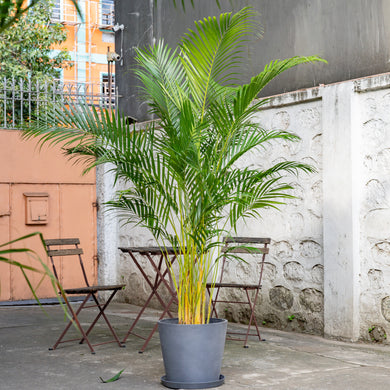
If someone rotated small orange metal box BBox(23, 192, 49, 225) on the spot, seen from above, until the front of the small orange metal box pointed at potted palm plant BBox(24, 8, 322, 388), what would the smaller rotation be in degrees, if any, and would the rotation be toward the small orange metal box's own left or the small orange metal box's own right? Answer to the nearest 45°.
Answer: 0° — it already faces it

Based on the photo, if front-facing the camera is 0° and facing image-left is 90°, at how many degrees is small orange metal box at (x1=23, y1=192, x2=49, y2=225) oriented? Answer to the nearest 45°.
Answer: approximately 0°
